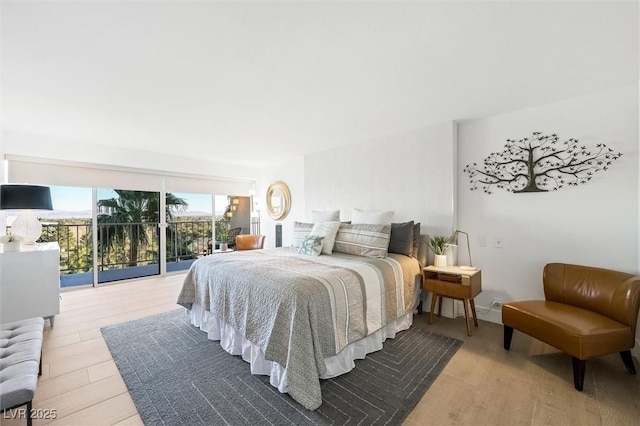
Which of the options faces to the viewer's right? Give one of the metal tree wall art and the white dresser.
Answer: the white dresser

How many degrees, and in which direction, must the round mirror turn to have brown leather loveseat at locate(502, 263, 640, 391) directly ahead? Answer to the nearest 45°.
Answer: approximately 90° to its left

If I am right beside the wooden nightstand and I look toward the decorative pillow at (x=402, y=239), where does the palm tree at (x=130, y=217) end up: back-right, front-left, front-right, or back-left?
front-left

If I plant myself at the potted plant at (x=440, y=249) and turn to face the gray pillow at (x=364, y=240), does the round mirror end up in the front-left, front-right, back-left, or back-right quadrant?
front-right

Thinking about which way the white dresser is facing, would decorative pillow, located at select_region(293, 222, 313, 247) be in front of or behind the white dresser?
in front

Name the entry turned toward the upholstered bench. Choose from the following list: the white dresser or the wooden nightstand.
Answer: the wooden nightstand

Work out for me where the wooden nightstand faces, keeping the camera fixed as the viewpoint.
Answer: facing the viewer and to the left of the viewer

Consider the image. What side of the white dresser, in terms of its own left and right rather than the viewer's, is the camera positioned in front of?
right

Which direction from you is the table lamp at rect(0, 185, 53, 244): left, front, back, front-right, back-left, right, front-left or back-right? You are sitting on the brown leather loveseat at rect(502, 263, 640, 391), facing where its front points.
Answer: front

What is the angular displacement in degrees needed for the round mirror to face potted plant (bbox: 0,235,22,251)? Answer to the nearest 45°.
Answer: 0° — it already faces it

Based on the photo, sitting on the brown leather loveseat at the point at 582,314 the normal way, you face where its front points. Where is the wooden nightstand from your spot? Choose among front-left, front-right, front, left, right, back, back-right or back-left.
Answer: front-right

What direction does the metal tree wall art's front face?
toward the camera

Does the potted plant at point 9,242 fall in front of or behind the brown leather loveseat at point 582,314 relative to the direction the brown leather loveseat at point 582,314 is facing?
in front
